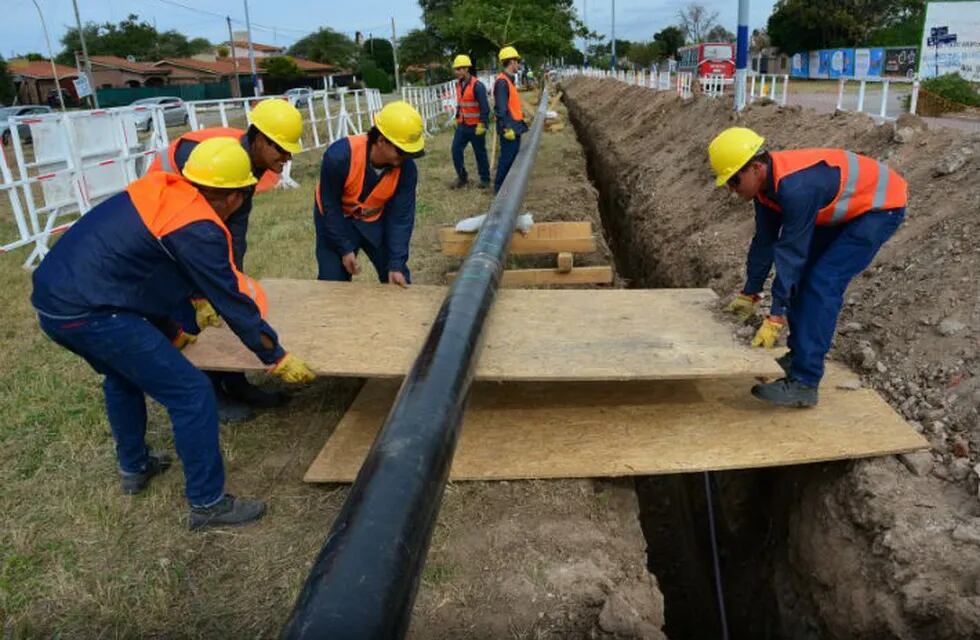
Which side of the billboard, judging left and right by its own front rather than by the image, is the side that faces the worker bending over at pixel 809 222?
front

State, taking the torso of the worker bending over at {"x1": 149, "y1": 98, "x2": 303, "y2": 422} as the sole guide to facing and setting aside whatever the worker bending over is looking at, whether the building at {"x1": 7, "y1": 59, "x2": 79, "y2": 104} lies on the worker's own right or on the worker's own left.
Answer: on the worker's own left

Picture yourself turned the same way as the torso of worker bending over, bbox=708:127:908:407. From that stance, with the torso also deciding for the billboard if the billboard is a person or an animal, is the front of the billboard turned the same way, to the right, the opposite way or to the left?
to the left

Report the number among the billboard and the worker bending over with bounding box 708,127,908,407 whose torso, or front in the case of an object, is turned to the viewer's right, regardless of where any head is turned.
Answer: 0

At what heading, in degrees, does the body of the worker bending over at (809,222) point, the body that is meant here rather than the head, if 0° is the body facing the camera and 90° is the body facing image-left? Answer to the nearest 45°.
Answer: approximately 90°

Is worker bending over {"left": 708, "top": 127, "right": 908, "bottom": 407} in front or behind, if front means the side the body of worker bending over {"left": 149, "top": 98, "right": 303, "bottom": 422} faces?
in front

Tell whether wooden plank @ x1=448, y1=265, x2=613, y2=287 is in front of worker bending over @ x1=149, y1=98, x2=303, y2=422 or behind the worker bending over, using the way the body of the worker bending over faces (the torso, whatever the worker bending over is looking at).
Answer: in front

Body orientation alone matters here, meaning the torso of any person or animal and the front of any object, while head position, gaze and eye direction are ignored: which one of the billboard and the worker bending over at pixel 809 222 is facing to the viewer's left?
the worker bending over
